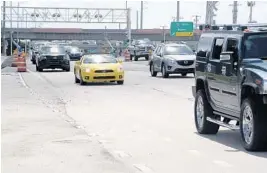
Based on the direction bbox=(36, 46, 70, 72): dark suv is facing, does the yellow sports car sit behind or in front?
in front

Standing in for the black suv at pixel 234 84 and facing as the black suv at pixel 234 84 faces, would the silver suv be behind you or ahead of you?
behind

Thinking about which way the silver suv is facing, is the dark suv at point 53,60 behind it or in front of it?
behind

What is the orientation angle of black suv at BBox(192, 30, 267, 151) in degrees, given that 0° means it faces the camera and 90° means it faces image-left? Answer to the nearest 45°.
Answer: approximately 315°

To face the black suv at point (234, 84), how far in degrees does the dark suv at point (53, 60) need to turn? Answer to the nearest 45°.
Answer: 0° — it already faces it

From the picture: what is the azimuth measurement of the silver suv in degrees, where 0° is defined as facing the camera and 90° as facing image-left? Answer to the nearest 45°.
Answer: approximately 315°

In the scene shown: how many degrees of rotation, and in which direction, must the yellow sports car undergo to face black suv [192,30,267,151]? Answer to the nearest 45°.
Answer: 0° — it already faces it

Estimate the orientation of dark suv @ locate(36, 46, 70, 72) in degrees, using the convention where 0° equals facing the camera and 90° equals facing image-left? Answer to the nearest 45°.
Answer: approximately 0°

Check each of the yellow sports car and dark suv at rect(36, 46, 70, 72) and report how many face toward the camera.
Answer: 2

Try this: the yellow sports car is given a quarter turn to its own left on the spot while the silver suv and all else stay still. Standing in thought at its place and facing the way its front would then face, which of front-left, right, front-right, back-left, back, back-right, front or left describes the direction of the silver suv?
front-left
